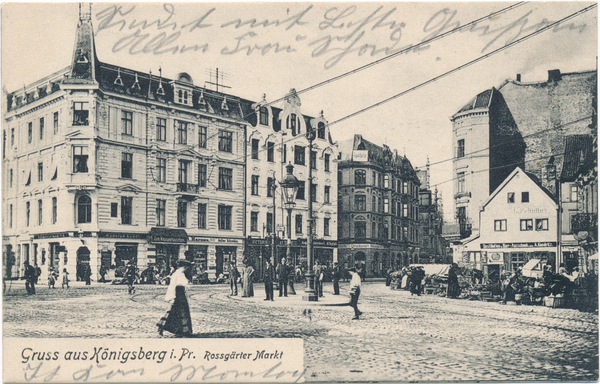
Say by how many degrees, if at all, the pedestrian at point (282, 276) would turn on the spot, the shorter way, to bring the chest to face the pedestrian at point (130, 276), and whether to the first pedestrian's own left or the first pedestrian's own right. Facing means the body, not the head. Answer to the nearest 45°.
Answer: approximately 45° to the first pedestrian's own right

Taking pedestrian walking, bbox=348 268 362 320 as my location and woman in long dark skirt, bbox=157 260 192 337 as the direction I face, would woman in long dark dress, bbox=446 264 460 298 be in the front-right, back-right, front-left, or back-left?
back-right

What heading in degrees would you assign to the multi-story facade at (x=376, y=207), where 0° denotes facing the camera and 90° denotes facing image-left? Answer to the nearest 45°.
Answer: approximately 315°

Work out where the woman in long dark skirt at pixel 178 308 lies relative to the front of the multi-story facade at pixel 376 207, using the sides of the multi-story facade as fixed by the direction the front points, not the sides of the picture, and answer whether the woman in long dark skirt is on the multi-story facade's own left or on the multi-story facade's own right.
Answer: on the multi-story facade's own right

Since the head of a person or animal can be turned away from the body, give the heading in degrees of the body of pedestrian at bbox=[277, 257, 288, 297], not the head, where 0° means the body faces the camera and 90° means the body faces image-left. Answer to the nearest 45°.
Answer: approximately 0°
